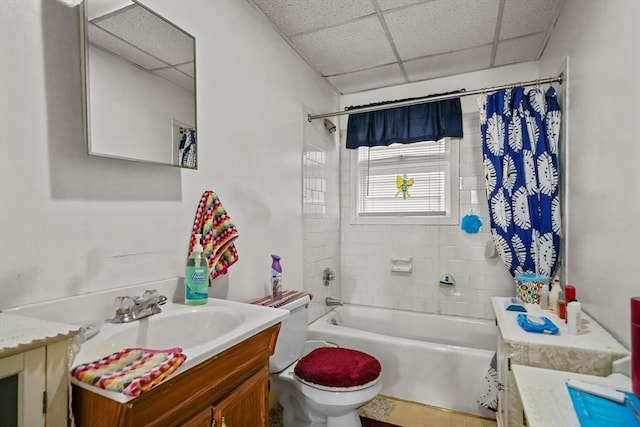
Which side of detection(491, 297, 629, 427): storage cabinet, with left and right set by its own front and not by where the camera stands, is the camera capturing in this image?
left

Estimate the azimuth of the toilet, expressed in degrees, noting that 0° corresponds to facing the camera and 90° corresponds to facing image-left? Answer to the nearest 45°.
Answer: approximately 315°

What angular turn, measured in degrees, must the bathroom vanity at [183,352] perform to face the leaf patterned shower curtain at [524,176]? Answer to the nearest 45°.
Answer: approximately 45° to its left

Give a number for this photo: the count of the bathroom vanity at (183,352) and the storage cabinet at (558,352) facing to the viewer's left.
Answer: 1

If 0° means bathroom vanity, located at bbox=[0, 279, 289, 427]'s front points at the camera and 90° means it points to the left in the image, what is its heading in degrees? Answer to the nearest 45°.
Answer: approximately 315°

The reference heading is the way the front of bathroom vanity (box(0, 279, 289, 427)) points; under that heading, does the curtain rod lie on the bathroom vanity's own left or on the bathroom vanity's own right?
on the bathroom vanity's own left

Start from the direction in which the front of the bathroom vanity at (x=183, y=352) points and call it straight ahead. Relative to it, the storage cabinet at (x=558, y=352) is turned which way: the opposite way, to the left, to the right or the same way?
the opposite way
